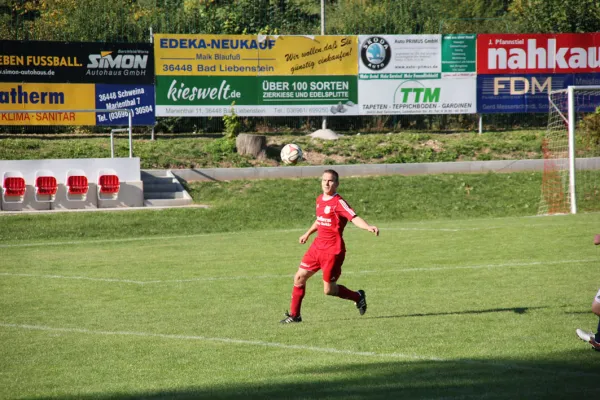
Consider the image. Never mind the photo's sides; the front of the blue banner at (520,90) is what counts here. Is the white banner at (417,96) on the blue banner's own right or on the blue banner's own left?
on the blue banner's own right

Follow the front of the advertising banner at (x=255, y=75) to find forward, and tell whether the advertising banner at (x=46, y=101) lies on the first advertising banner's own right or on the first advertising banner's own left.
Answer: on the first advertising banner's own right

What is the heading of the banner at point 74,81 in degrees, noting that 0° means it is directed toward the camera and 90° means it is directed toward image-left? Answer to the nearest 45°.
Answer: approximately 0°

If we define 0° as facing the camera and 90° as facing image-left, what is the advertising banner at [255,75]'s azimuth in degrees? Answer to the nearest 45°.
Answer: approximately 0°

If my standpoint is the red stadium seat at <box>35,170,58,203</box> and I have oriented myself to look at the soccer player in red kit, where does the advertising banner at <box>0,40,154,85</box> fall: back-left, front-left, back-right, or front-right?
back-left
